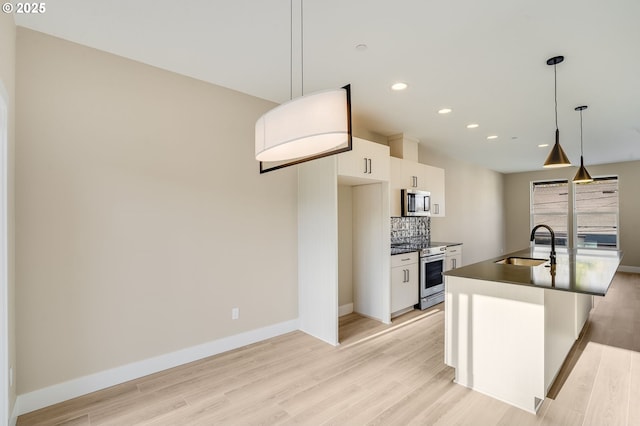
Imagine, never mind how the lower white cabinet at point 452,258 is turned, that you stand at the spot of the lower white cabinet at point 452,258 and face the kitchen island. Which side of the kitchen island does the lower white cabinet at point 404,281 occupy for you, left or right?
right

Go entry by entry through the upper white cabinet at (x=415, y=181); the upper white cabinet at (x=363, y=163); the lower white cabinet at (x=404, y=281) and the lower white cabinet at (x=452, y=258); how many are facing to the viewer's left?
0

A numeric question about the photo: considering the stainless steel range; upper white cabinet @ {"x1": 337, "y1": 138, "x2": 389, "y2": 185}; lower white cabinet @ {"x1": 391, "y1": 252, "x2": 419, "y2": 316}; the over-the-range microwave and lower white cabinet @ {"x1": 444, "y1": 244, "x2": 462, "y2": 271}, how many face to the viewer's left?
0

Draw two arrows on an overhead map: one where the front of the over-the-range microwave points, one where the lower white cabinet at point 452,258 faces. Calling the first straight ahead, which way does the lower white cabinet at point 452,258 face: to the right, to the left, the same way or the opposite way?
the same way

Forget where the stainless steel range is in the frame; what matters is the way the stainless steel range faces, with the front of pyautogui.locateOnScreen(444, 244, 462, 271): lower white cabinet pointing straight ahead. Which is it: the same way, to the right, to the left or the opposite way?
the same way

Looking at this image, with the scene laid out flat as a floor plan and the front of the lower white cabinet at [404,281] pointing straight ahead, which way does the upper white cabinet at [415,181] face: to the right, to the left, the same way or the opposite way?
the same way

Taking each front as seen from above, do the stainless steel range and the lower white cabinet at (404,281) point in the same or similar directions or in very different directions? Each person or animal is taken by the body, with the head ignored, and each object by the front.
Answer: same or similar directions

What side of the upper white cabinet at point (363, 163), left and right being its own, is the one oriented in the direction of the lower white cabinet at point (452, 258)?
left

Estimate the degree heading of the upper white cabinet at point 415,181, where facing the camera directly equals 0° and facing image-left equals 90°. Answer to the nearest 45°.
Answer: approximately 315°

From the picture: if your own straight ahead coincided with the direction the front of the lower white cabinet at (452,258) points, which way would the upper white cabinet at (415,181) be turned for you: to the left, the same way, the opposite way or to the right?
the same way

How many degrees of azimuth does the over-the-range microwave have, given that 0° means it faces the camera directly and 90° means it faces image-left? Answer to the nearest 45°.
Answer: approximately 315°

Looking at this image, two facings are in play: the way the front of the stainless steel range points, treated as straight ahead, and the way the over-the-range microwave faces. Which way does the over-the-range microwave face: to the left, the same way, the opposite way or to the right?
the same way

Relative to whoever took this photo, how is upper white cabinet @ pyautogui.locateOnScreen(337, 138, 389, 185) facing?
facing the viewer and to the right of the viewer

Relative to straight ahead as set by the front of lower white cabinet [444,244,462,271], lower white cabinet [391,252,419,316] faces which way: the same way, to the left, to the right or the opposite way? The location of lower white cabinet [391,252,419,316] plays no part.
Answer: the same way

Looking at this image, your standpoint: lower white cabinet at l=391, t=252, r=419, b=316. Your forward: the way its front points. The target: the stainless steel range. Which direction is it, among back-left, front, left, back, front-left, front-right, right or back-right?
left
